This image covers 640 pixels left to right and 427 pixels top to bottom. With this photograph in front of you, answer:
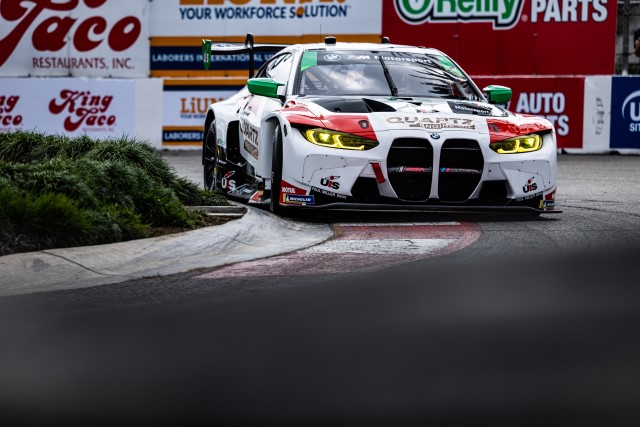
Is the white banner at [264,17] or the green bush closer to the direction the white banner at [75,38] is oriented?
the green bush

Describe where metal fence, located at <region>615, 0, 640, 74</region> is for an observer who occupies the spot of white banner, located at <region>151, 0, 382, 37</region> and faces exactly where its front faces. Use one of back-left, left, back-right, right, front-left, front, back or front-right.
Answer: left

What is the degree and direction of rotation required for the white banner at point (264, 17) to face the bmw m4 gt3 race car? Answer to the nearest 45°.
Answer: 0° — it already faces it

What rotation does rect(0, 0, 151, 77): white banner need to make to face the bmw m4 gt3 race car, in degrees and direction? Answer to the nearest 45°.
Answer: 0° — it already faces it

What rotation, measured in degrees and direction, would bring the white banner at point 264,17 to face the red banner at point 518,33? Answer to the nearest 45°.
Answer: approximately 90° to its left

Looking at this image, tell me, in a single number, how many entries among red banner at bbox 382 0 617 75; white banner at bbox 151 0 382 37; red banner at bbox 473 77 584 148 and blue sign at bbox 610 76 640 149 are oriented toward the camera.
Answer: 4

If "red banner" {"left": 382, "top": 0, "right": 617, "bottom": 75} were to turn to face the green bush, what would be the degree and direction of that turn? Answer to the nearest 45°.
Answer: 0° — it already faces it

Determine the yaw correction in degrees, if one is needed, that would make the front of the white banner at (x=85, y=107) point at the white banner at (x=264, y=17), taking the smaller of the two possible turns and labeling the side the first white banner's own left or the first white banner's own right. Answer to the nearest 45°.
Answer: approximately 90° to the first white banner's own left

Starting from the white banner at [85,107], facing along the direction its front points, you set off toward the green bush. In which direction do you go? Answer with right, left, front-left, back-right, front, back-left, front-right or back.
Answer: front

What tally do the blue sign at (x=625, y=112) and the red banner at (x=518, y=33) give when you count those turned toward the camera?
2

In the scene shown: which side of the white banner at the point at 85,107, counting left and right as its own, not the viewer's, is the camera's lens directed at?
front

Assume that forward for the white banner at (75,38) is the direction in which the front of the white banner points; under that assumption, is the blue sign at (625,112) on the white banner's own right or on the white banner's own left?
on the white banner's own left

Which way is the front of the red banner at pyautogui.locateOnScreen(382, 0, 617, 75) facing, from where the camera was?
facing the viewer
